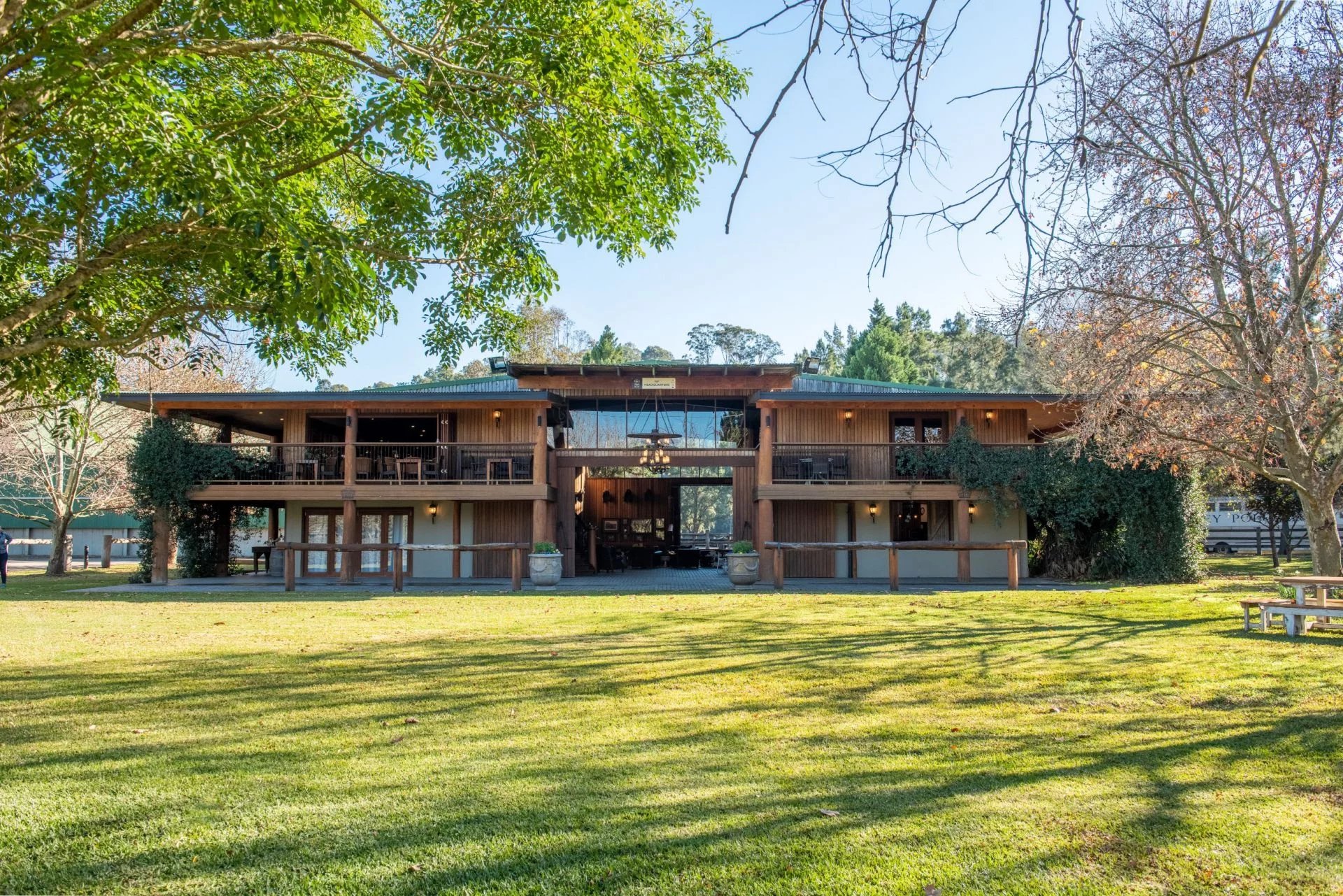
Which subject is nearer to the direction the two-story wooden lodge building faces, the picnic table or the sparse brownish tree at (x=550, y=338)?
the picnic table

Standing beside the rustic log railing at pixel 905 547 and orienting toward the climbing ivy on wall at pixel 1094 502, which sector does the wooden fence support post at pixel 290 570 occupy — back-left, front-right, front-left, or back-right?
back-left

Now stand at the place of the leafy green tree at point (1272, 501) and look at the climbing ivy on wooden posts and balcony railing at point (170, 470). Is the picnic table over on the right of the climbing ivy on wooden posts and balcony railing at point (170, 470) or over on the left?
left

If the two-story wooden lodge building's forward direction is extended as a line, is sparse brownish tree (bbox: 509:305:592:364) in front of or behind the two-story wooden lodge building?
behind

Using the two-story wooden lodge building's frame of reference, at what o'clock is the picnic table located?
The picnic table is roughly at 11 o'clock from the two-story wooden lodge building.

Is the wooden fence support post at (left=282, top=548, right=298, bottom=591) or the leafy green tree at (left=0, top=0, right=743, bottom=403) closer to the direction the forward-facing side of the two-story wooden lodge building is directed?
the leafy green tree

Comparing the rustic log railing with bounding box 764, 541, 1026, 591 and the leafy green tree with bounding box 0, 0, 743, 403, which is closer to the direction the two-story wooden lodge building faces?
the leafy green tree

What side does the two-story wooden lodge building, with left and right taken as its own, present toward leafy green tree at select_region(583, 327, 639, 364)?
back

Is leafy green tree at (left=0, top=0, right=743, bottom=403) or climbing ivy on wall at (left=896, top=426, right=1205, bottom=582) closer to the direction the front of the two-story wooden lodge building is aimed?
the leafy green tree

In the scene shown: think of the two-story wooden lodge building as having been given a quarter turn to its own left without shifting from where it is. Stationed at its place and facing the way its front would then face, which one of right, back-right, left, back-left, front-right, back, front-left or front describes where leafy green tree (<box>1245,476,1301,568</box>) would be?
front

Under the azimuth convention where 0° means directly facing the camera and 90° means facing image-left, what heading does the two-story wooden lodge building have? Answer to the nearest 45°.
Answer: approximately 0°
